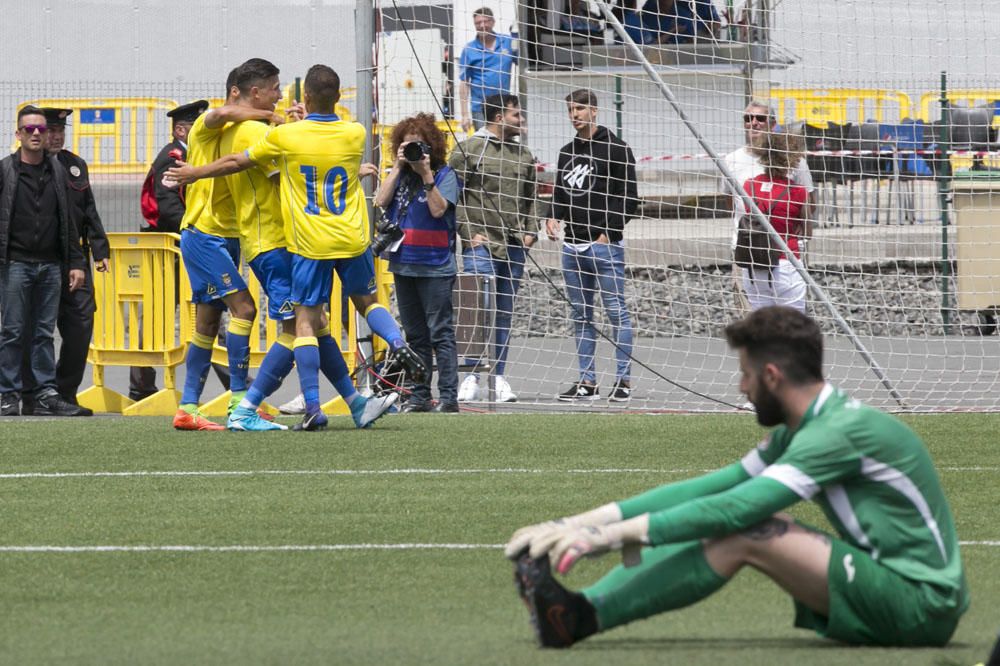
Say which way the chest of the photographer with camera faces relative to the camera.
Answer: toward the camera

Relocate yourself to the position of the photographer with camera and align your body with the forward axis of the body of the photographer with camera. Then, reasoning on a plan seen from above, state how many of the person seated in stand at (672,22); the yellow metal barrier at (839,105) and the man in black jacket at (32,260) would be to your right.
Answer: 1

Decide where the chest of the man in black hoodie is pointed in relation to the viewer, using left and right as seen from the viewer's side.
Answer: facing the viewer and to the left of the viewer

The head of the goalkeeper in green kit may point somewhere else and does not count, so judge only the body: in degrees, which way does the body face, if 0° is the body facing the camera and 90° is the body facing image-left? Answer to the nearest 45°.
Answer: approximately 90°

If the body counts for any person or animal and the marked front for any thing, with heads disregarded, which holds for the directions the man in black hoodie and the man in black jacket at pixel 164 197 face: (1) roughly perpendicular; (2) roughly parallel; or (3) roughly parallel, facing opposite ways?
roughly perpendicular

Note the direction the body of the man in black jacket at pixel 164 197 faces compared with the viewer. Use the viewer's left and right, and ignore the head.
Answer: facing the viewer and to the right of the viewer

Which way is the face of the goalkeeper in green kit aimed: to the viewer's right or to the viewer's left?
to the viewer's left

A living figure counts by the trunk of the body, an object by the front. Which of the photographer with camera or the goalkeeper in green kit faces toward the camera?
the photographer with camera

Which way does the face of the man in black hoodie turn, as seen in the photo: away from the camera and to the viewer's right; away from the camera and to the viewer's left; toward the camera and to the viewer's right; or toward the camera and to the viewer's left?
toward the camera and to the viewer's left

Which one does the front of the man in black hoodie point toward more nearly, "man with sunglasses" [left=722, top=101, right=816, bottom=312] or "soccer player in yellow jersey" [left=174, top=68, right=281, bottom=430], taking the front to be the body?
the soccer player in yellow jersey

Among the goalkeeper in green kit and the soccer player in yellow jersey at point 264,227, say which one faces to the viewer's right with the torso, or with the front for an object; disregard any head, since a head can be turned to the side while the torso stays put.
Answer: the soccer player in yellow jersey

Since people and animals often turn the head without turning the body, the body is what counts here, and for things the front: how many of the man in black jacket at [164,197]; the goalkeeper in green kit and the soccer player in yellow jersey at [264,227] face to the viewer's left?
1
